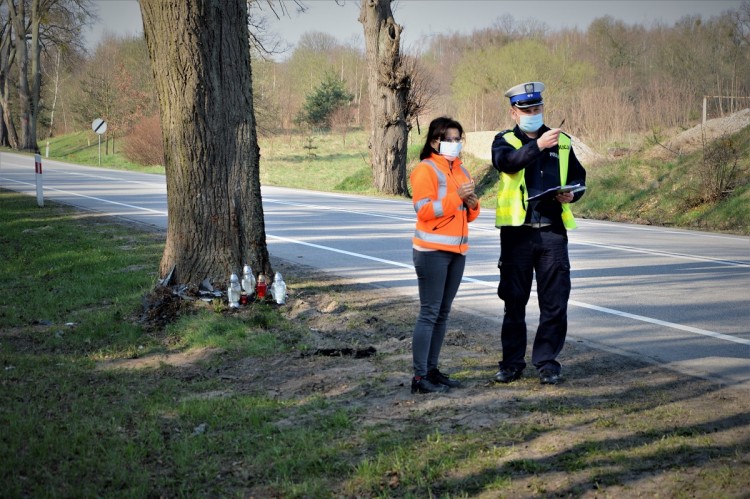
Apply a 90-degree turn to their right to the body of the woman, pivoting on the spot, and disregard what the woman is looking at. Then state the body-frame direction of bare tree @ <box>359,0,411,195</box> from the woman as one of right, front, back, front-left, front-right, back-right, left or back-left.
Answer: back-right

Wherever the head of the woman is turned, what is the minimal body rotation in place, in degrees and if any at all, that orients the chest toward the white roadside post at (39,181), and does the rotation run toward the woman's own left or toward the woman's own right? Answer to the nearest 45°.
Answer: approximately 180°

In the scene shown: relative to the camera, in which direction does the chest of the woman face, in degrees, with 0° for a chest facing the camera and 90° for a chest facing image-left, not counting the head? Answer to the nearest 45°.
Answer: approximately 315°

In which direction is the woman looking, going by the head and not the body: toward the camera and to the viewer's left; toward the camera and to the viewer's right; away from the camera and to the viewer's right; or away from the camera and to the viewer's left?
toward the camera and to the viewer's right

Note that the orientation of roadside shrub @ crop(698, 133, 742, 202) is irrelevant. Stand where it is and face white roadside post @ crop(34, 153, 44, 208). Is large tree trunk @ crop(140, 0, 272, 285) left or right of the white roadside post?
left

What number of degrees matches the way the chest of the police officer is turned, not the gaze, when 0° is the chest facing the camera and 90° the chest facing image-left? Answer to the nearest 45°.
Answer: approximately 0°

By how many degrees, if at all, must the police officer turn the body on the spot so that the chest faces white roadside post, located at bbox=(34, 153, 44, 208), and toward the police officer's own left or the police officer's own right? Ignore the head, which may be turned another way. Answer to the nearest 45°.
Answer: approximately 135° to the police officer's own right

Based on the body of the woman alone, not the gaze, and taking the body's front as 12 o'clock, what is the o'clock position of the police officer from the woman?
The police officer is roughly at 10 o'clock from the woman.

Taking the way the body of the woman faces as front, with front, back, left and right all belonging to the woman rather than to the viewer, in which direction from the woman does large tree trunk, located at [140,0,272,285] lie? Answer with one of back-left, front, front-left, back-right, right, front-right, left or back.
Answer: back

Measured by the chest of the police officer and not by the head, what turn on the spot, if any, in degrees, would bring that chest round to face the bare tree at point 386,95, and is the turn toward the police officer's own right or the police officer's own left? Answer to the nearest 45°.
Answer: approximately 180°

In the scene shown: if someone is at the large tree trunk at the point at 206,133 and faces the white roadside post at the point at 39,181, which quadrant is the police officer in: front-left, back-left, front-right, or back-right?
back-right

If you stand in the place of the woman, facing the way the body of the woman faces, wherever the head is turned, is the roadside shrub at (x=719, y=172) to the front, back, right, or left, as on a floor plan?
left
